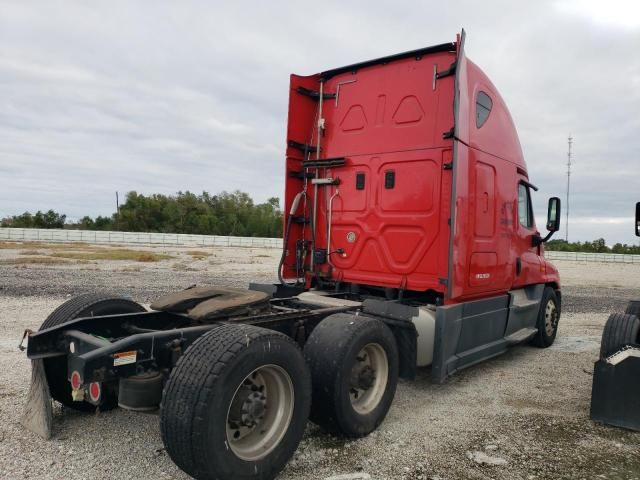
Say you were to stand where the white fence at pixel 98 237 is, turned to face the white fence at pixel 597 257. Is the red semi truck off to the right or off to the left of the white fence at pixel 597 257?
right

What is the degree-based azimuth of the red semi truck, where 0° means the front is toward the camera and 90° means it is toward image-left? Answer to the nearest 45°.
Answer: approximately 225°

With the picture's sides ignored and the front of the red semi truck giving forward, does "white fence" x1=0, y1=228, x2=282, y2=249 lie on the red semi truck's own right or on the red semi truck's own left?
on the red semi truck's own left

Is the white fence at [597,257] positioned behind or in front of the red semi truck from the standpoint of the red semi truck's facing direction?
in front
